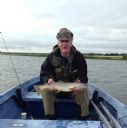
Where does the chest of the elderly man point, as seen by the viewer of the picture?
toward the camera

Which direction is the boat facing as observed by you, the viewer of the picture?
facing away from the viewer

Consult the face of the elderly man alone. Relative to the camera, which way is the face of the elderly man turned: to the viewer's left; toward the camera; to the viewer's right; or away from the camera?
toward the camera
